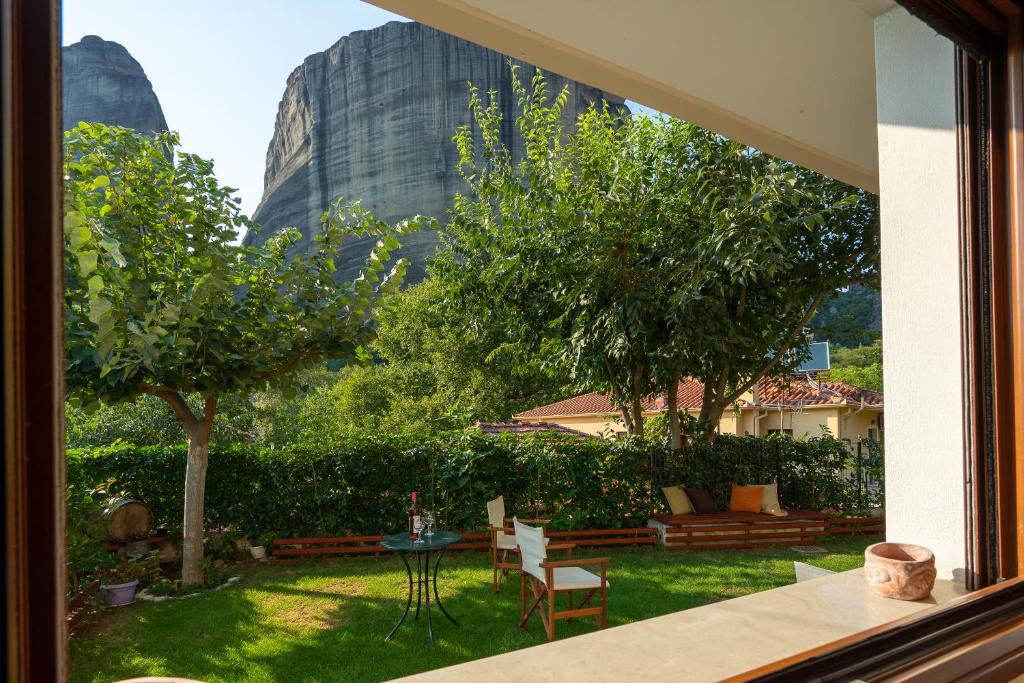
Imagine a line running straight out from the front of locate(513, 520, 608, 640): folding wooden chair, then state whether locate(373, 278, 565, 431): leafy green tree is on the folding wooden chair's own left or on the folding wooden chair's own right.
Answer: on the folding wooden chair's own left
